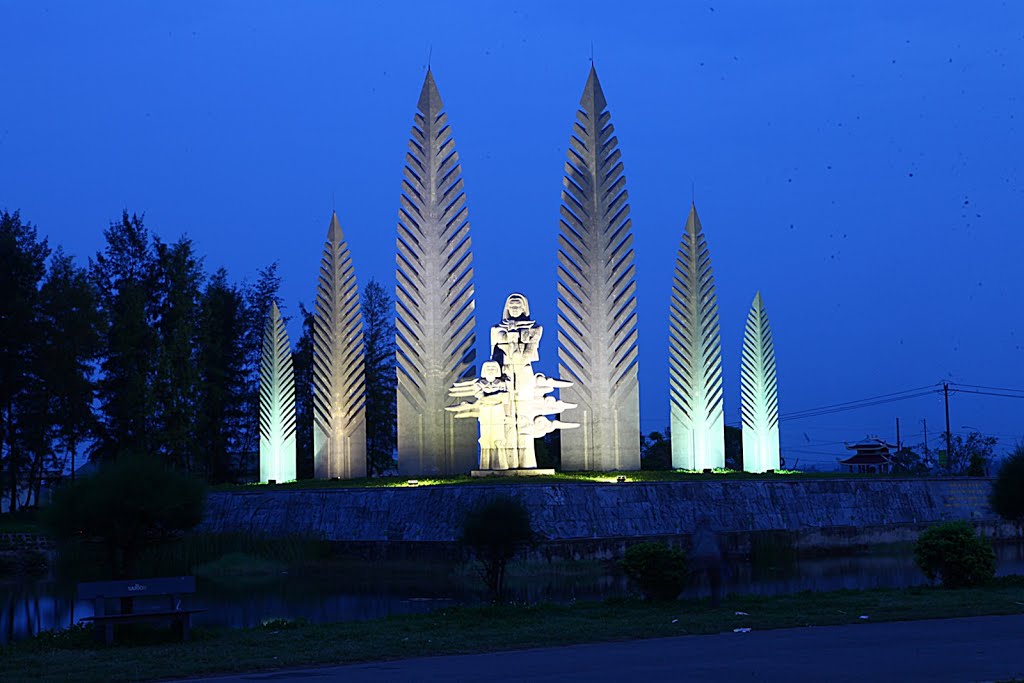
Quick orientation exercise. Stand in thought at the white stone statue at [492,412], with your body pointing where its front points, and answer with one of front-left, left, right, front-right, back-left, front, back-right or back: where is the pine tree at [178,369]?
back-right

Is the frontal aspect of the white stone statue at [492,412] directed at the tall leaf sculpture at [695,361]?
no

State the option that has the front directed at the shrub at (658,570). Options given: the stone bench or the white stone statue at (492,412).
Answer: the white stone statue

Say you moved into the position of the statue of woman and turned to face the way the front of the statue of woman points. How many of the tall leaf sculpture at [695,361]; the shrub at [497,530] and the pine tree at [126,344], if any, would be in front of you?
1

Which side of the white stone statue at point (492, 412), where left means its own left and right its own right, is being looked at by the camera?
front

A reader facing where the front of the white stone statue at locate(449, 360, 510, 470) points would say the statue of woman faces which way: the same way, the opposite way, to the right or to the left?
the same way

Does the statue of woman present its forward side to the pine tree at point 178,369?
no

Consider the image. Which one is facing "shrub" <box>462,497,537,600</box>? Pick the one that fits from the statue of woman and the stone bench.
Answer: the statue of woman

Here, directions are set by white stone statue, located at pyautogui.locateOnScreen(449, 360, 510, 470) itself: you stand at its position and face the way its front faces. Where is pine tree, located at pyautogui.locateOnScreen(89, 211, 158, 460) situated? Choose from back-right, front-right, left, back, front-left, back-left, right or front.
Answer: back-right

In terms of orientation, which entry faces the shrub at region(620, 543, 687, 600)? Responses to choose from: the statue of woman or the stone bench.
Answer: the statue of woman
